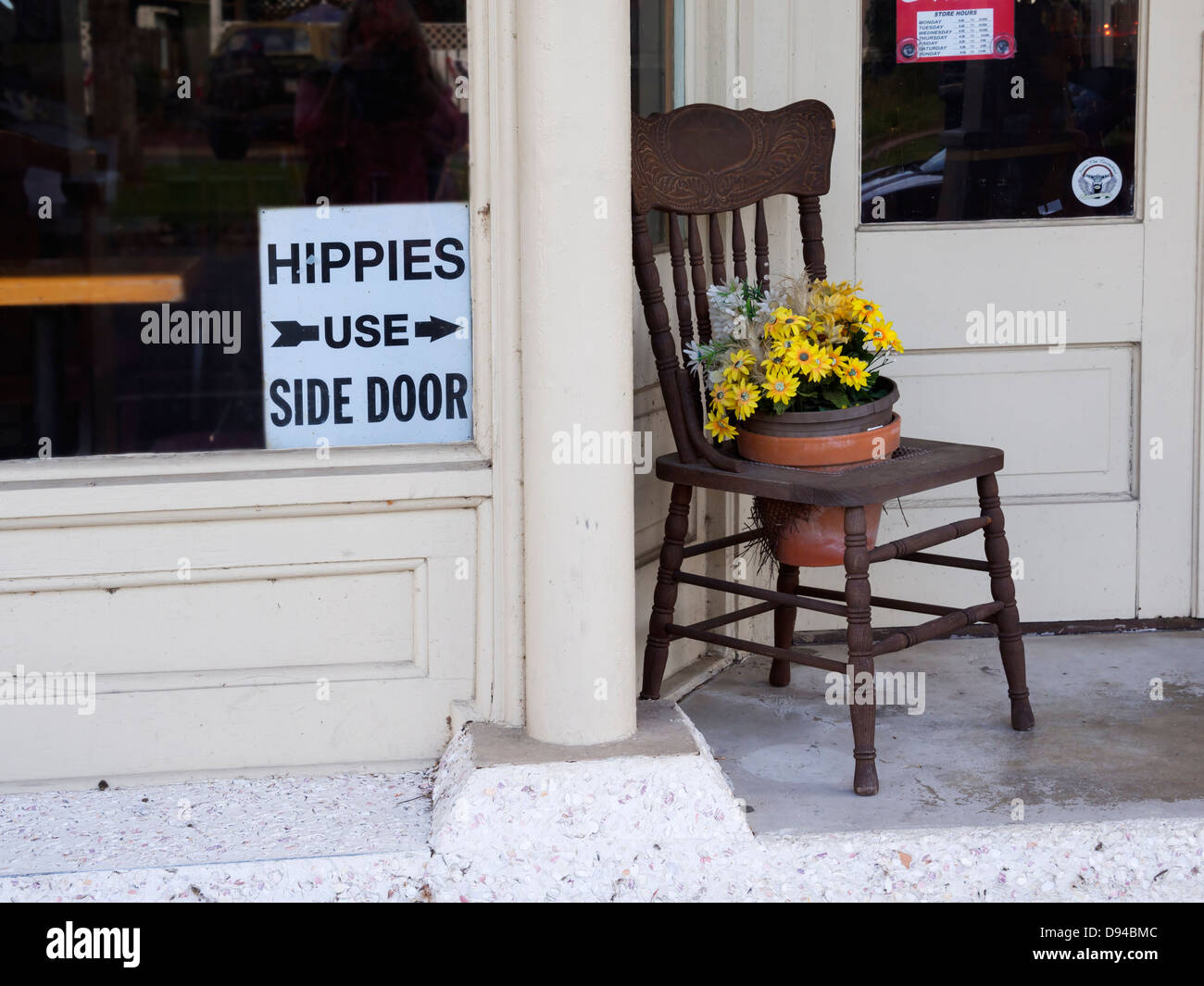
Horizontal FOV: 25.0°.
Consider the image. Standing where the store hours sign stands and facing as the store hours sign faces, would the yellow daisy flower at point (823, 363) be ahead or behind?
ahead

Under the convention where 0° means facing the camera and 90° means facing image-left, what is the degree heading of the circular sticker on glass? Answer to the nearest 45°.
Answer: approximately 0°

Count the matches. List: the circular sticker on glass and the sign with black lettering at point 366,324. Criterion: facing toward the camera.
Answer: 2

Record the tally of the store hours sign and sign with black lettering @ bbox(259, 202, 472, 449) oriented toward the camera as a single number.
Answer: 2
